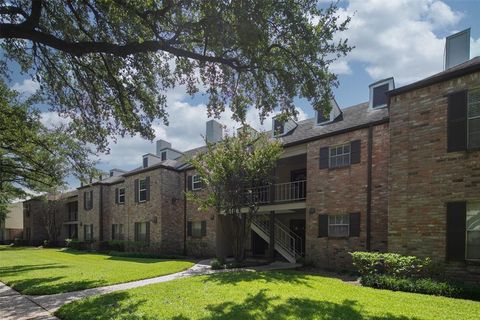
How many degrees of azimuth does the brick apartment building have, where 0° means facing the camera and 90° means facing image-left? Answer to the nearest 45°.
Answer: approximately 45°
